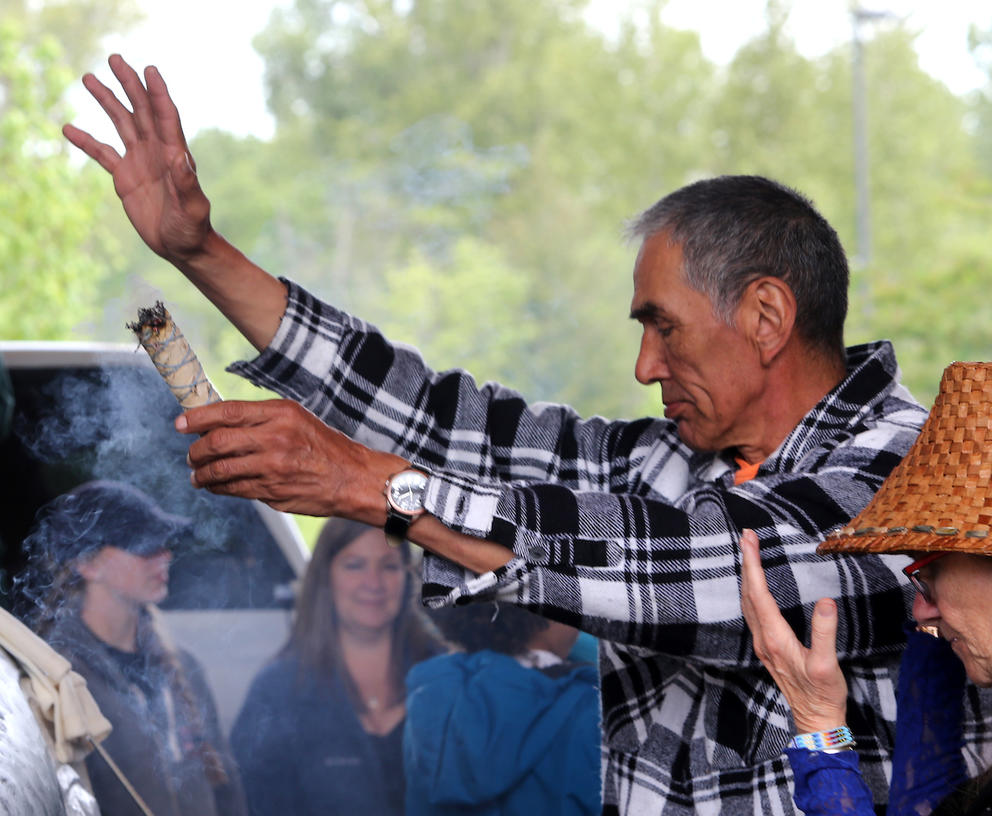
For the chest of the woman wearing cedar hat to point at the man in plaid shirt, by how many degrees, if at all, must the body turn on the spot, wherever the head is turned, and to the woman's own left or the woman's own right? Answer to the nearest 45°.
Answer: approximately 45° to the woman's own right

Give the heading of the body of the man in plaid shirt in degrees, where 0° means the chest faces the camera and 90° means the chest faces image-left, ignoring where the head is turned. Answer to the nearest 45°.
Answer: approximately 90°

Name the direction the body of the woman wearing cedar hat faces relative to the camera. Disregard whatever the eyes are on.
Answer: to the viewer's left

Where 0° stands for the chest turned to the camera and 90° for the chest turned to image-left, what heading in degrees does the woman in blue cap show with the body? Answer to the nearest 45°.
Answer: approximately 315°

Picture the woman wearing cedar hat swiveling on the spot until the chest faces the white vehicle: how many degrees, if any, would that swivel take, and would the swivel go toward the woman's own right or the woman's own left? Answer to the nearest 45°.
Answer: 0° — they already face it

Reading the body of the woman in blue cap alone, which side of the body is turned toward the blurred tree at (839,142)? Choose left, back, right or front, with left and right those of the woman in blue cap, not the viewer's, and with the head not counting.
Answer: left

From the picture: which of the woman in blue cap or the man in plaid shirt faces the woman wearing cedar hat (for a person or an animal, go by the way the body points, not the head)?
the woman in blue cap

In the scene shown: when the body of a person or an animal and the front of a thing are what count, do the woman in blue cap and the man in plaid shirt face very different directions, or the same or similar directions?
very different directions

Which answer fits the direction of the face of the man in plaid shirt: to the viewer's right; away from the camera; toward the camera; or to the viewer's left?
to the viewer's left
